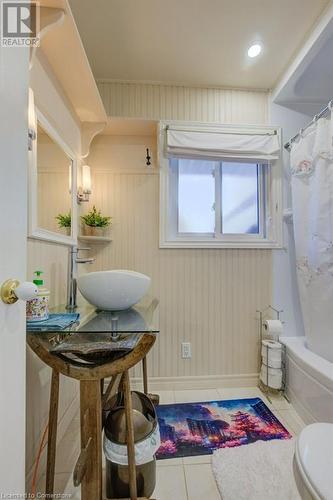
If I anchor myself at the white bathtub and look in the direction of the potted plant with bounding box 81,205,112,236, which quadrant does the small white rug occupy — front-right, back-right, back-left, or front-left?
front-left

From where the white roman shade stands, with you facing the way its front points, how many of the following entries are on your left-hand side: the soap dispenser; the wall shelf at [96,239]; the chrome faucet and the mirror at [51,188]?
0

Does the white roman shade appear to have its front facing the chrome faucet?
no

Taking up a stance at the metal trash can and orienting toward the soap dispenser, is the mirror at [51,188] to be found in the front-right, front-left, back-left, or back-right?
front-right

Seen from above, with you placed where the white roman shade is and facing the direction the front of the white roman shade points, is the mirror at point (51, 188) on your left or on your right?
on your right

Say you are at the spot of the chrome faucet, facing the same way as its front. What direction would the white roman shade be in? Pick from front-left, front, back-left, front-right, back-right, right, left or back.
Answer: front

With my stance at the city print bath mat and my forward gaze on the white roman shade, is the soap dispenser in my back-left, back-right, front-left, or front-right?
back-left

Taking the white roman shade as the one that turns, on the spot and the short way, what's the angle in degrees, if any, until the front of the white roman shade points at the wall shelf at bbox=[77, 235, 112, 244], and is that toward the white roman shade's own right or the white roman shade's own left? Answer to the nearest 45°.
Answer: approximately 90° to the white roman shade's own right

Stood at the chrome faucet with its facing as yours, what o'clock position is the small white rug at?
The small white rug is roughly at 1 o'clock from the chrome faucet.

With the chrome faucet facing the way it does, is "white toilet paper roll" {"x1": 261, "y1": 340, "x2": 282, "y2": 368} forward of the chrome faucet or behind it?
forward

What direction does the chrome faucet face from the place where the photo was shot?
facing to the right of the viewer

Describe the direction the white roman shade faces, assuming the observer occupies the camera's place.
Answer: facing the viewer

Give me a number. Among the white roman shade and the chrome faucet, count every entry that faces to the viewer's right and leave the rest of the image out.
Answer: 1

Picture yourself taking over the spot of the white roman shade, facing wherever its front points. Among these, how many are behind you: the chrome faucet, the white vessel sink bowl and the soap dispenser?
0
